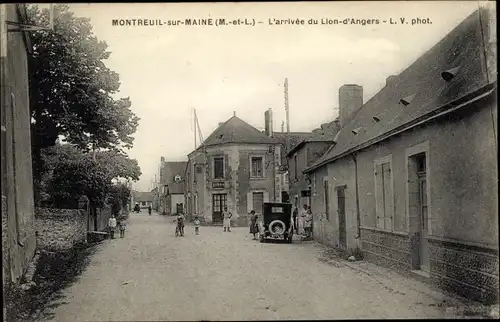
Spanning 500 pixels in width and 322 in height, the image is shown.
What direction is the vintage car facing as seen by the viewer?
away from the camera

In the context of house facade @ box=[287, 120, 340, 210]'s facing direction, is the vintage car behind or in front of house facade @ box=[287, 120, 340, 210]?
in front

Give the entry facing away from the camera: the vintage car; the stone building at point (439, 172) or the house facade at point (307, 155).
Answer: the vintage car

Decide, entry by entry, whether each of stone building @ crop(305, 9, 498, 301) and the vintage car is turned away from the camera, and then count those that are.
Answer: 1

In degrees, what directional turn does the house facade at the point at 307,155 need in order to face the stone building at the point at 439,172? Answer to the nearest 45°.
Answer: approximately 45° to its left

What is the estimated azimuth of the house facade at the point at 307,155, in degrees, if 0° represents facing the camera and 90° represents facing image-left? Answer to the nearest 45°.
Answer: approximately 45°

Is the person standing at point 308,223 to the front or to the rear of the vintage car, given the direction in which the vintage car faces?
to the front

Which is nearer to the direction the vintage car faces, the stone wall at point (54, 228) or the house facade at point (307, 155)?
the house facade

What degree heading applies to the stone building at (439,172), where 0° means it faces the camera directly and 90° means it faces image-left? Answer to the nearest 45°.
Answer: approximately 45°

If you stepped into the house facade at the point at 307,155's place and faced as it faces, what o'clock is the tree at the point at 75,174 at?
The tree is roughly at 12 o'clock from the house facade.

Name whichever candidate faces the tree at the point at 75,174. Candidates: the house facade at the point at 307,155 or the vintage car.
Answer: the house facade
